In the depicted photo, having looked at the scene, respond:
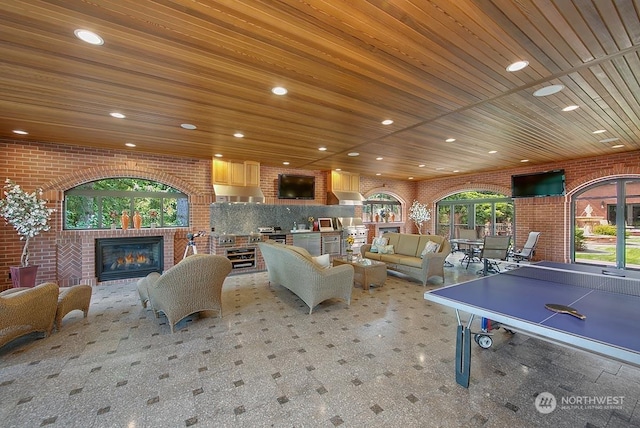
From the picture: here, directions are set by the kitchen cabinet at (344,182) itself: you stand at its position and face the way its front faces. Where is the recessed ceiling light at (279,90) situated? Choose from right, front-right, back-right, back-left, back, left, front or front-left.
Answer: front-right

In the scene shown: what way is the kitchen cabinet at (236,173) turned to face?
toward the camera

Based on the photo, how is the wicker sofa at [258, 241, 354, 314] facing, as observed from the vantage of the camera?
facing away from the viewer and to the right of the viewer

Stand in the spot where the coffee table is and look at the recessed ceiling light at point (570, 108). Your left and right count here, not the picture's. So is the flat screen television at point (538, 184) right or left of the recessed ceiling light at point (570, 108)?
left

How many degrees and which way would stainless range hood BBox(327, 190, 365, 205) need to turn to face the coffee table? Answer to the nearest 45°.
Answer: approximately 45° to its right

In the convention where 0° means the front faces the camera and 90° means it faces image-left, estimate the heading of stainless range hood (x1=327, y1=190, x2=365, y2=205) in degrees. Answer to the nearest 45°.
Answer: approximately 315°

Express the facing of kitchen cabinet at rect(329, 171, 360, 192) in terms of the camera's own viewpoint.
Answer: facing the viewer and to the right of the viewer

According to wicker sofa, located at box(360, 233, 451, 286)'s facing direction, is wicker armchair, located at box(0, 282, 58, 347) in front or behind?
in front

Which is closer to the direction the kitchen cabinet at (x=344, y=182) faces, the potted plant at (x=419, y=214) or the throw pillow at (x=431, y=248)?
the throw pillow

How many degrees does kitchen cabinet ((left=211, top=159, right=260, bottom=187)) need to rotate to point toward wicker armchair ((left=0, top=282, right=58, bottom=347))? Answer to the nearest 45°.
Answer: approximately 45° to its right

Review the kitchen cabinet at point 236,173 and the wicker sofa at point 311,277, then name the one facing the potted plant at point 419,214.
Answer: the wicker sofa

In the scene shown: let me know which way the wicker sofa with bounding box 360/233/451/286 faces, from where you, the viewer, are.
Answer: facing the viewer and to the left of the viewer
